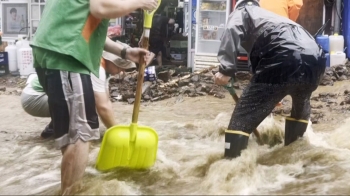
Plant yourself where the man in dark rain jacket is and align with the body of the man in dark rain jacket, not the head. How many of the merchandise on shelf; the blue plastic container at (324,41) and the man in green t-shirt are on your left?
1

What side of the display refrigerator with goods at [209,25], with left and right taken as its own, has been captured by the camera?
front

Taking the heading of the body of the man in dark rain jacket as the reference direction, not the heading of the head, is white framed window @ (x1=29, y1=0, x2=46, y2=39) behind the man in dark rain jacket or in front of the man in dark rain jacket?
in front

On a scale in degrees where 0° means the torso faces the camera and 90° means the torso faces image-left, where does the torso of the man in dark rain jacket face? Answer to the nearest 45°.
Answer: approximately 135°

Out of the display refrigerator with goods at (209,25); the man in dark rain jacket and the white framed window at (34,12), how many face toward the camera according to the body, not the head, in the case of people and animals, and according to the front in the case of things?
2

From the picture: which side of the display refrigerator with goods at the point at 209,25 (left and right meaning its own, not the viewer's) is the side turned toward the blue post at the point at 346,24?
left

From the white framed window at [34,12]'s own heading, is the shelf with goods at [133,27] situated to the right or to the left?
on its left

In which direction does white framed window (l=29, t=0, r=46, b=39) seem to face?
toward the camera

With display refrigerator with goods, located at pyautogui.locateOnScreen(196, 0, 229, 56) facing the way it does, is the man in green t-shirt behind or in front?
in front

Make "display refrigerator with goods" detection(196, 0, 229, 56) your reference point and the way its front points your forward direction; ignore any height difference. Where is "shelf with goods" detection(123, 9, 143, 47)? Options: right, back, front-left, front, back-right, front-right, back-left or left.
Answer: back-right

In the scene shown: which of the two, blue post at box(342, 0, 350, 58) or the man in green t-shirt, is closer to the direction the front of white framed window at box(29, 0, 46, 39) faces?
the man in green t-shirt
